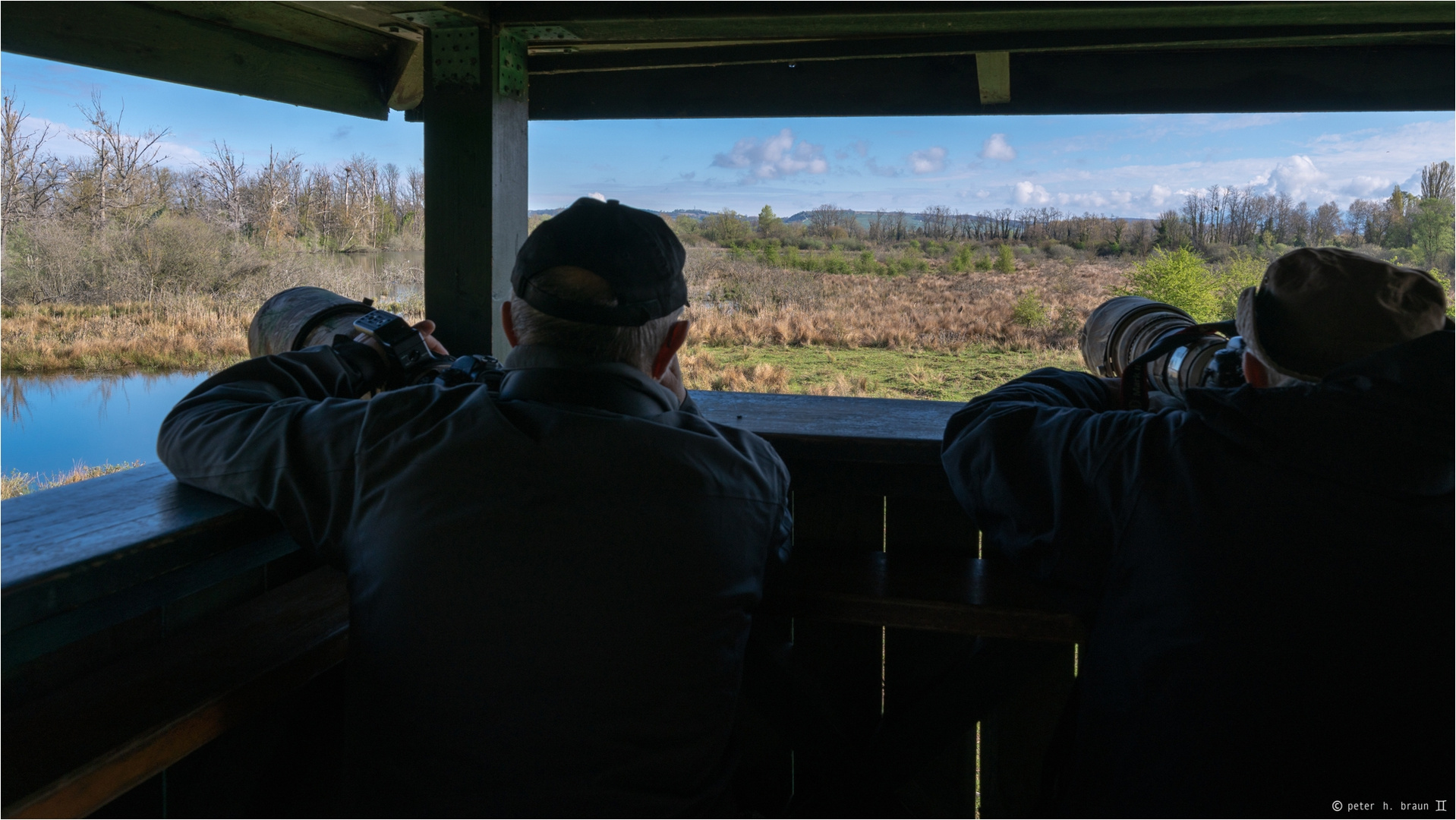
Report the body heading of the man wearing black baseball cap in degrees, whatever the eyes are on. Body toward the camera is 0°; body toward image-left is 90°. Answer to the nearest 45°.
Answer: approximately 180°

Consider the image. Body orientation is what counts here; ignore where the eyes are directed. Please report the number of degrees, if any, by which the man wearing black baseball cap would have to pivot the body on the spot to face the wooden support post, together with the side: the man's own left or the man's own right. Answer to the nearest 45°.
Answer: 0° — they already face it

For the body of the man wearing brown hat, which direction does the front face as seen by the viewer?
away from the camera

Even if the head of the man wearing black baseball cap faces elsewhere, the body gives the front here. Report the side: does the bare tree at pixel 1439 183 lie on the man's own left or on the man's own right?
on the man's own right

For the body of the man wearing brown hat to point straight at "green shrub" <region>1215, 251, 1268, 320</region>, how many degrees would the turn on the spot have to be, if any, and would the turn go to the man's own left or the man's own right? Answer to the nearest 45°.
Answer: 0° — they already face it

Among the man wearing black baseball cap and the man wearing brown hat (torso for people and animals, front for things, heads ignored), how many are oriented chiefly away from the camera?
2

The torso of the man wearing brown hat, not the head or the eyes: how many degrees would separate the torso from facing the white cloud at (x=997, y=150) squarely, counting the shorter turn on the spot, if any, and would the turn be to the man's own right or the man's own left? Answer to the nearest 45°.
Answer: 0° — they already face it

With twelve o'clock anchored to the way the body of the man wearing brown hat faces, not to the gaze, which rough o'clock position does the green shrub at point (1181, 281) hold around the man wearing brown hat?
The green shrub is roughly at 12 o'clock from the man wearing brown hat.

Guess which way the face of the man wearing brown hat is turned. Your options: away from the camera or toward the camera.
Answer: away from the camera
